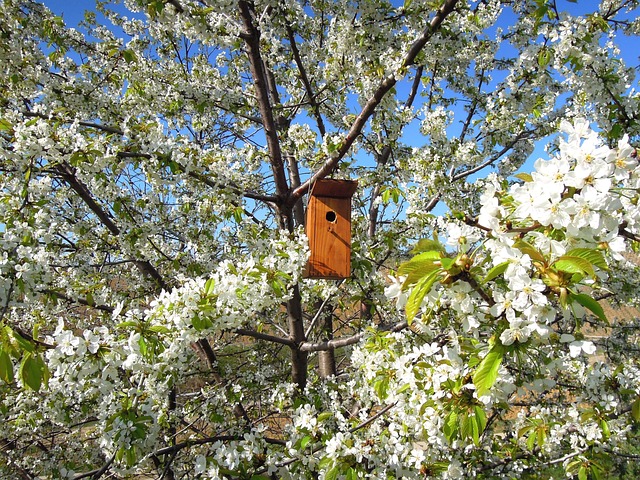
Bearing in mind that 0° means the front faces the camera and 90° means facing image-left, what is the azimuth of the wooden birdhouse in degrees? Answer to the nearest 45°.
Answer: approximately 0°
